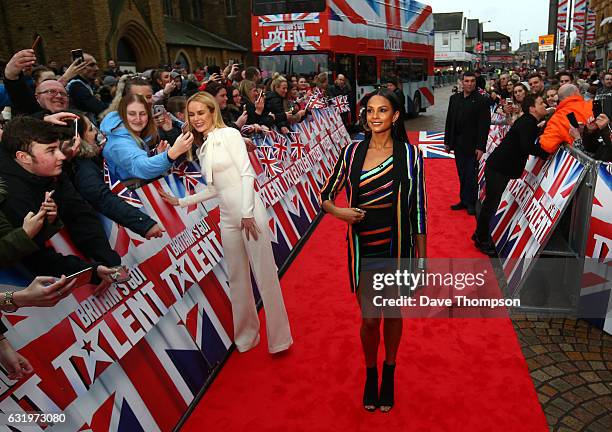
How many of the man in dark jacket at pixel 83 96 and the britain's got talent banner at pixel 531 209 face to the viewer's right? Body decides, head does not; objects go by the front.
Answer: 1

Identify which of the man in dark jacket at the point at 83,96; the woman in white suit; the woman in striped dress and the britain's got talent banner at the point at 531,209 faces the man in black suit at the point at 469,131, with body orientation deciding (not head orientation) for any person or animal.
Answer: the man in dark jacket

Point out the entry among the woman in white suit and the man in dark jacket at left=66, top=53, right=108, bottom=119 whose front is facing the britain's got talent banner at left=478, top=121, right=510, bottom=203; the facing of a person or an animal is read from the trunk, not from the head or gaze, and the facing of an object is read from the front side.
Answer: the man in dark jacket

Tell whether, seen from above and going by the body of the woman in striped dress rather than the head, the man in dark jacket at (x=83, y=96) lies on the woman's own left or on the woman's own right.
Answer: on the woman's own right

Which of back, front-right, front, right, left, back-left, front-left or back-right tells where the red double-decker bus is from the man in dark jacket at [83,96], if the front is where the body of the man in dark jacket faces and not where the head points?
front-left

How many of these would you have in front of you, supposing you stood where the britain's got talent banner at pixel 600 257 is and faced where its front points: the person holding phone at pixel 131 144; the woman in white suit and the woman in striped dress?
3

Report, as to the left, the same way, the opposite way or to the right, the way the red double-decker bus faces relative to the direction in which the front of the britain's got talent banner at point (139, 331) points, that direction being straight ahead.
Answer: to the right

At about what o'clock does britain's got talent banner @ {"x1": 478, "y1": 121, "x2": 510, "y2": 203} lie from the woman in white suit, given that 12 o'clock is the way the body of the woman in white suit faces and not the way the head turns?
The britain's got talent banner is roughly at 6 o'clock from the woman in white suit.

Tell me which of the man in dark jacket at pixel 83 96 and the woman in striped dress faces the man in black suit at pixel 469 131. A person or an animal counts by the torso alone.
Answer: the man in dark jacket

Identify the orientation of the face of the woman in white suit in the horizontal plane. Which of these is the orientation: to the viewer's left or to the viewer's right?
to the viewer's left

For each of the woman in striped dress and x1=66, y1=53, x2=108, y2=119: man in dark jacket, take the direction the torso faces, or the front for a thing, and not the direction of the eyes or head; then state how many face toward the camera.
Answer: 1

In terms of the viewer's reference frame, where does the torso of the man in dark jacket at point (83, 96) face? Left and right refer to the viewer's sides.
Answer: facing to the right of the viewer

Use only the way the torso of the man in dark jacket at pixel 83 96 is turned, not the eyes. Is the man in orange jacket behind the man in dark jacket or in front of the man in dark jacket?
in front

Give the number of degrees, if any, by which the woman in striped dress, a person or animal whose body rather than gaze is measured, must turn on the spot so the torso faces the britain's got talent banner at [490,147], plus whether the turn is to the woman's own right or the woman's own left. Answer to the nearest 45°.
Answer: approximately 180°

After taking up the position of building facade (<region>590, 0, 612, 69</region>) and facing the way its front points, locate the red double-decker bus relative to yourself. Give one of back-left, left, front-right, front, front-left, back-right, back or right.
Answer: front-left
